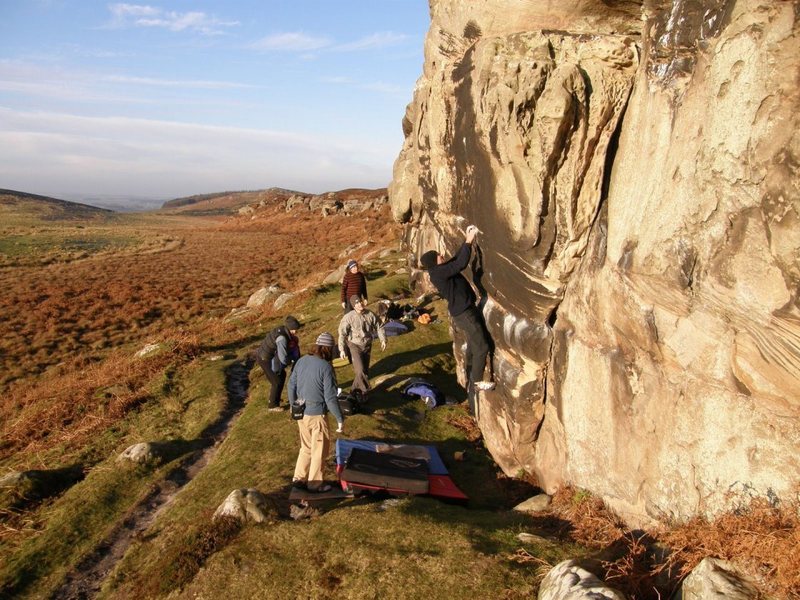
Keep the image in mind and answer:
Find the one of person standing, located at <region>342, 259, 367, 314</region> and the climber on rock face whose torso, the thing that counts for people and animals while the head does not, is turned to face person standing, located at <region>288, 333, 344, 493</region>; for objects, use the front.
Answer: person standing, located at <region>342, 259, 367, 314</region>

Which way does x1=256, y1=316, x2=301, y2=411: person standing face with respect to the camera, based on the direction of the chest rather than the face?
to the viewer's right

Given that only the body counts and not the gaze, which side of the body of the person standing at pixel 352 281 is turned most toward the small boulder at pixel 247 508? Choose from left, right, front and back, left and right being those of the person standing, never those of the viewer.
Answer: front

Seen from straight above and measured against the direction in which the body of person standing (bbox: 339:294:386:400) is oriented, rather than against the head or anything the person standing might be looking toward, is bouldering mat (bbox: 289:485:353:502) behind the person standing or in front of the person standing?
in front

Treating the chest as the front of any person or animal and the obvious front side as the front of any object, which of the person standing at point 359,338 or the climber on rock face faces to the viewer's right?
the climber on rock face

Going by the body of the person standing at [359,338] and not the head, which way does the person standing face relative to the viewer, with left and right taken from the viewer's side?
facing the viewer

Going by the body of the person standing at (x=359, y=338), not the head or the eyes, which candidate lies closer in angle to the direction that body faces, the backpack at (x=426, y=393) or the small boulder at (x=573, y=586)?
the small boulder

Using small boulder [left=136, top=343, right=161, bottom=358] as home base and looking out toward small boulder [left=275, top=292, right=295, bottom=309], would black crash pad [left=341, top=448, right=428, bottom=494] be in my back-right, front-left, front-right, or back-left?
back-right

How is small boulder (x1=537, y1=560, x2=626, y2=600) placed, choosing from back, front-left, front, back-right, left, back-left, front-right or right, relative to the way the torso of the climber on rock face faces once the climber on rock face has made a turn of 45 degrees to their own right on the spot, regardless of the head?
front-right

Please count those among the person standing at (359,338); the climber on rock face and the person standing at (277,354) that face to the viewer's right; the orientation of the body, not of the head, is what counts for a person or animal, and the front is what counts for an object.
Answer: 2

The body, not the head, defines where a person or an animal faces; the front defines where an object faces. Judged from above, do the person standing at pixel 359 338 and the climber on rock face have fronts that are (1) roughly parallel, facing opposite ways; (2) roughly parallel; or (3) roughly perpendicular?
roughly perpendicular

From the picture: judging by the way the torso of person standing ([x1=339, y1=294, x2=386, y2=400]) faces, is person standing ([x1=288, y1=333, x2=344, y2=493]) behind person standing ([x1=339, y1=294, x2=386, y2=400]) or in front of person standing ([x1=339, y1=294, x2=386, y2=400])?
in front

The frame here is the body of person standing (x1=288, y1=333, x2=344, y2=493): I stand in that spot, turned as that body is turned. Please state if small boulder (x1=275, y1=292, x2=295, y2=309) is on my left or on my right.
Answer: on my left

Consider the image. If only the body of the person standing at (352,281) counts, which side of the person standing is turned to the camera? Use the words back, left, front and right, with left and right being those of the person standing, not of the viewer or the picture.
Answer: front

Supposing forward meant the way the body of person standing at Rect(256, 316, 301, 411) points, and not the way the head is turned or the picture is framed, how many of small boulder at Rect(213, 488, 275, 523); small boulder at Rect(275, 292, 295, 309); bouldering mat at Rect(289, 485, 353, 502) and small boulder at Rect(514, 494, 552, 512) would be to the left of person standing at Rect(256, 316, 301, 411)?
1

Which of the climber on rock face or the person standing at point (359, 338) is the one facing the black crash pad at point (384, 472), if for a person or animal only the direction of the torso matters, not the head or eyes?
the person standing

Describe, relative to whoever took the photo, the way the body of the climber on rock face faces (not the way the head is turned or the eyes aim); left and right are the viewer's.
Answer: facing to the right of the viewer

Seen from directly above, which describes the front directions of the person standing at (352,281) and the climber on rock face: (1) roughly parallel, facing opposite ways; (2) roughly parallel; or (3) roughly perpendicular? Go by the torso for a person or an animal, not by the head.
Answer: roughly perpendicular
